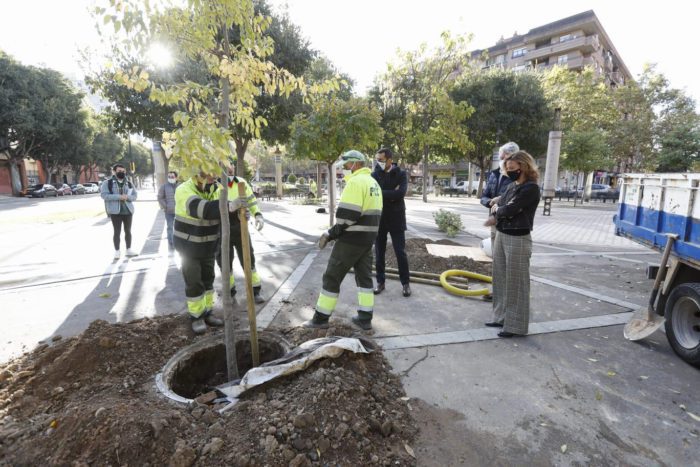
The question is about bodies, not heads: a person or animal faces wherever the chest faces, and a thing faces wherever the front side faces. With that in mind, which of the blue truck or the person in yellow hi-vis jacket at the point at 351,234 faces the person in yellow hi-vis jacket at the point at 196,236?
the person in yellow hi-vis jacket at the point at 351,234

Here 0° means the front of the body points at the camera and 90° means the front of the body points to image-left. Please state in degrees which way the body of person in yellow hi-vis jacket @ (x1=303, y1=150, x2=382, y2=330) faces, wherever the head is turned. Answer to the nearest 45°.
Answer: approximately 90°

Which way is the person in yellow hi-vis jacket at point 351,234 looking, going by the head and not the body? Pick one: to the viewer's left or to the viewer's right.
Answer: to the viewer's left

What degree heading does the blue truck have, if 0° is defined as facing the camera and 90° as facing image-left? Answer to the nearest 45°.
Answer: approximately 315°

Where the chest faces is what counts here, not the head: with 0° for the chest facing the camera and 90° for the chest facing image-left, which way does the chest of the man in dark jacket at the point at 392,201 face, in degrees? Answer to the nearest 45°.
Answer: approximately 45°

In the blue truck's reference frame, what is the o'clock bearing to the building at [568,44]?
The building is roughly at 7 o'clock from the blue truck.

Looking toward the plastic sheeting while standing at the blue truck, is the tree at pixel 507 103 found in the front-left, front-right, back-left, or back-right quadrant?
back-right

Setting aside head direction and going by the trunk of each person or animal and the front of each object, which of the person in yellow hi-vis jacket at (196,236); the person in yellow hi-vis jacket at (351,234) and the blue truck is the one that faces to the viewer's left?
the person in yellow hi-vis jacket at (351,234)

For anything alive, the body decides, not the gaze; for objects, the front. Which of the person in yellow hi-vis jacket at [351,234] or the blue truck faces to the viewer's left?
the person in yellow hi-vis jacket
